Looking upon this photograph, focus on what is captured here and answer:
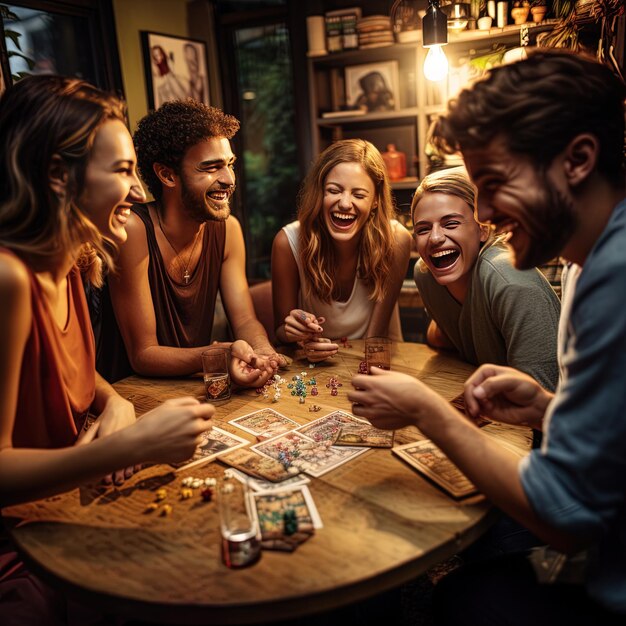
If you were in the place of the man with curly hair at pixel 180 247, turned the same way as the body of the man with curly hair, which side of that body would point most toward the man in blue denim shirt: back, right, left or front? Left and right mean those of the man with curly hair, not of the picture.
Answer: front

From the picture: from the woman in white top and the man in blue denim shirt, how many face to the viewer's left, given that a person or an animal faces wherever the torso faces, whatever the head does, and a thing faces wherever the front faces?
1

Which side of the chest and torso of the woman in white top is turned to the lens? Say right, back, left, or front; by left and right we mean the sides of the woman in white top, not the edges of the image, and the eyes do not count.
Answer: front

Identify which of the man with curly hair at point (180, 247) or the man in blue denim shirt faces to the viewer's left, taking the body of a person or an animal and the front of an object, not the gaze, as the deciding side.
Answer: the man in blue denim shirt

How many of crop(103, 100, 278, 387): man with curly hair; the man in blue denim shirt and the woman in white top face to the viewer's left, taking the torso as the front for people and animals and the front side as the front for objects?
1

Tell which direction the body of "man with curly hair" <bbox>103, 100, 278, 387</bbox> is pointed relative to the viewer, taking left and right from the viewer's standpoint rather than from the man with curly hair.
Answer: facing the viewer and to the right of the viewer

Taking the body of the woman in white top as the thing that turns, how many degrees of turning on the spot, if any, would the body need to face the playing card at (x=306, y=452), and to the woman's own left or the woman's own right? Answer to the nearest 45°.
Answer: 0° — they already face it

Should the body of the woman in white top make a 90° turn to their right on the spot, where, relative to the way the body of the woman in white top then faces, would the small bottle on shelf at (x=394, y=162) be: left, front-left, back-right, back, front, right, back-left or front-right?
right

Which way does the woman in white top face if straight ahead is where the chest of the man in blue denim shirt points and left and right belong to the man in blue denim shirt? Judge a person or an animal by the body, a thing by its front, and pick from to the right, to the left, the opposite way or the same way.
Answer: to the left

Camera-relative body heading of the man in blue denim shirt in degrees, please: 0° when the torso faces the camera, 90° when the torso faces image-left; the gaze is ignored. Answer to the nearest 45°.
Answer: approximately 90°

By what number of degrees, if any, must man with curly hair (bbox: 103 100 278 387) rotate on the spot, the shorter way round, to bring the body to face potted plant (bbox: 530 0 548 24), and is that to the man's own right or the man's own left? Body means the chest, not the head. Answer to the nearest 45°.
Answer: approximately 90° to the man's own left

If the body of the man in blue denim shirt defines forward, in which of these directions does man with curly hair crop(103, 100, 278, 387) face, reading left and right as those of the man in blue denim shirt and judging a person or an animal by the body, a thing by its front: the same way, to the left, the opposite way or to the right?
the opposite way

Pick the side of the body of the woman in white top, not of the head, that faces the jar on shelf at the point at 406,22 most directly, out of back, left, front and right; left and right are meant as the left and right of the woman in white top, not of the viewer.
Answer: back
